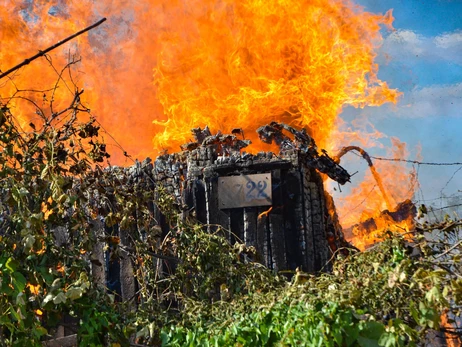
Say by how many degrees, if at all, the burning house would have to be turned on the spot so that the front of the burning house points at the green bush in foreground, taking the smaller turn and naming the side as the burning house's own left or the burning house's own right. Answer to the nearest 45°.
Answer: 0° — it already faces it

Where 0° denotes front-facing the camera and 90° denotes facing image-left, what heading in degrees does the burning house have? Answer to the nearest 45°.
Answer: approximately 0°
